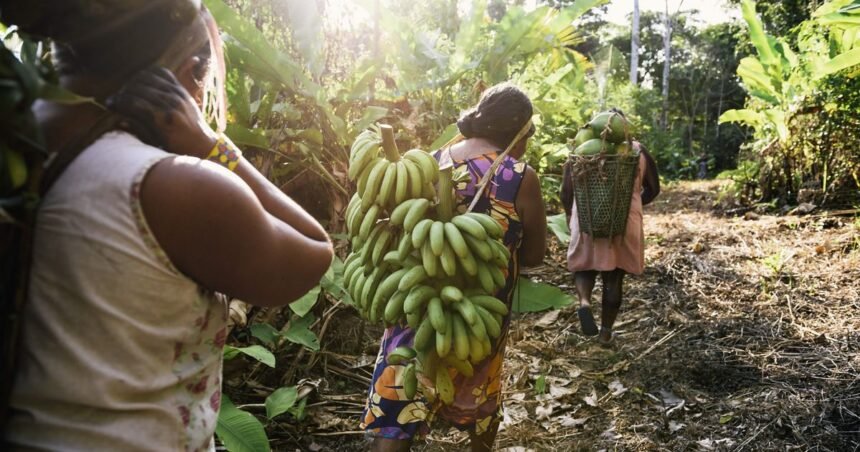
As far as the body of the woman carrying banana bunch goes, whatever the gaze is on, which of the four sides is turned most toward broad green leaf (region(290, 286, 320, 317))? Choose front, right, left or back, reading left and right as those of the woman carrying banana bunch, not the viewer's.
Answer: left

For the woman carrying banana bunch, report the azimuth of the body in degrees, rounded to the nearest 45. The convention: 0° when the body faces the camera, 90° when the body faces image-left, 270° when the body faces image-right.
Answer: approximately 225°

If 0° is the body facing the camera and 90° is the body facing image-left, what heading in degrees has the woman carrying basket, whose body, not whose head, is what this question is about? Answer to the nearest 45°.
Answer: approximately 180°

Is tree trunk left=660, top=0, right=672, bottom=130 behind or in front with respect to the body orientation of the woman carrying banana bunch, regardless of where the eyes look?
in front

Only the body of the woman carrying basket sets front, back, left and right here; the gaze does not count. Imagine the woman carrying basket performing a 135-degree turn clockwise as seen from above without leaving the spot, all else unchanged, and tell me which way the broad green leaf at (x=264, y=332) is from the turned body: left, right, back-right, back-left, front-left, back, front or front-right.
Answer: right

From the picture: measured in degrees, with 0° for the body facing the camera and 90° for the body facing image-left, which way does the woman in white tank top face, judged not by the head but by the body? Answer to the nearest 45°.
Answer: approximately 225°

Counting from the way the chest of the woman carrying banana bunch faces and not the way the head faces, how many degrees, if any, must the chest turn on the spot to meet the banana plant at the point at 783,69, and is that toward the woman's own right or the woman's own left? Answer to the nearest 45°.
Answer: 0° — they already face it

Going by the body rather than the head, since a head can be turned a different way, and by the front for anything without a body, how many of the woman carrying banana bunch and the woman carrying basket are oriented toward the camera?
0

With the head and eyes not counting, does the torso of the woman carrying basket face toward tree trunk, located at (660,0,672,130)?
yes

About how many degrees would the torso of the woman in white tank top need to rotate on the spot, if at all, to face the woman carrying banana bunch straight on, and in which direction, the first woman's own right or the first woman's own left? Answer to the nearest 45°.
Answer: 0° — they already face them

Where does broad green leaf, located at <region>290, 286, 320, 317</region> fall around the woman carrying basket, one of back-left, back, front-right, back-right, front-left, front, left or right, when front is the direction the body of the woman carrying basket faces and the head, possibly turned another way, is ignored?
back-left

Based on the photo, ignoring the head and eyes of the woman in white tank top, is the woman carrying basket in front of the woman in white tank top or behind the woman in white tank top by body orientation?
in front

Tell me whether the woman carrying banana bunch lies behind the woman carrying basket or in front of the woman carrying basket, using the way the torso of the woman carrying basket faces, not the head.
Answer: behind
